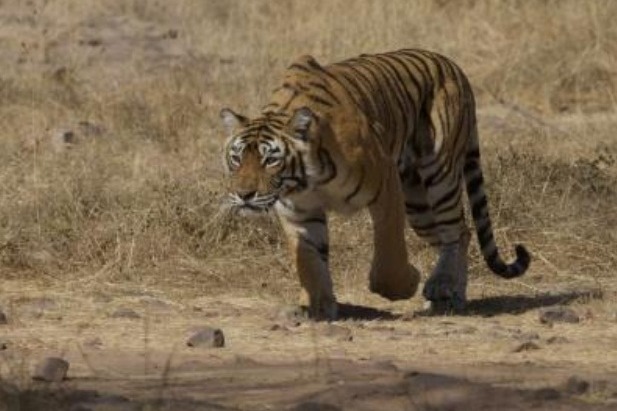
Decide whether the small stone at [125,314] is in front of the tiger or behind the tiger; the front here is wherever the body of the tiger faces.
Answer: in front

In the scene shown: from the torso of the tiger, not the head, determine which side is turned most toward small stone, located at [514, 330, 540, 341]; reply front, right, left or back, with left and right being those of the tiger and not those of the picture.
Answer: left

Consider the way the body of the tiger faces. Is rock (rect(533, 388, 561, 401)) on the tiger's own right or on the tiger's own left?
on the tiger's own left

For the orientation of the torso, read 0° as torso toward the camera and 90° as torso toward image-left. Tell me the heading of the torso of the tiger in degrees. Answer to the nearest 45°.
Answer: approximately 45°

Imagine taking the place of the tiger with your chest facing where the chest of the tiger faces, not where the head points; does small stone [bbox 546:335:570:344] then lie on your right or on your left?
on your left

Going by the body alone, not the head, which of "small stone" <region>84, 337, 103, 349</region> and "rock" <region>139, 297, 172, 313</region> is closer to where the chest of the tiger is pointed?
the small stone

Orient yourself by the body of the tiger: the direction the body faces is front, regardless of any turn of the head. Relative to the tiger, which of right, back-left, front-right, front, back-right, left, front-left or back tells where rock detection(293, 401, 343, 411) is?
front-left

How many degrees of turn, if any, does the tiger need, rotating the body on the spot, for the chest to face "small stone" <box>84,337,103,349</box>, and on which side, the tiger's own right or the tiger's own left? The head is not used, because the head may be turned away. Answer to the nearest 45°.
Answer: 0° — it already faces it
